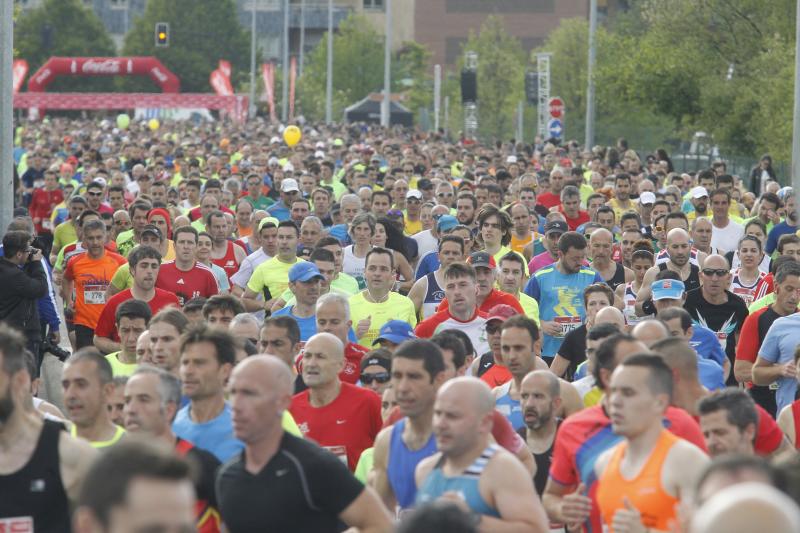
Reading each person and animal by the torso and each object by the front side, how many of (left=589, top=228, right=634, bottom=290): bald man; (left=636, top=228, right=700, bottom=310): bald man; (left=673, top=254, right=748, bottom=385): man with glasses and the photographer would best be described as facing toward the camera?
3

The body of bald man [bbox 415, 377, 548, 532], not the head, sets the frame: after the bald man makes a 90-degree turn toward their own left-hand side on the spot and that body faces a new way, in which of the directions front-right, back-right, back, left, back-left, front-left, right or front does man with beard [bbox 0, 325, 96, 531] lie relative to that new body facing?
back-right

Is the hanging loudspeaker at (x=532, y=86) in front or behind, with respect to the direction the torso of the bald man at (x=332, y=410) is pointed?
behind

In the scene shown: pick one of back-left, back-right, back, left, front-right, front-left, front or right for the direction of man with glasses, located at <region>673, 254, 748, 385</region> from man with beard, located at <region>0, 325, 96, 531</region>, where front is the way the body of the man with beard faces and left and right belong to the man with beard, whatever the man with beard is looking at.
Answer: back

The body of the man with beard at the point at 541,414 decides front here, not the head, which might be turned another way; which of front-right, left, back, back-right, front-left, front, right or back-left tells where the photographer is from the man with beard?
right

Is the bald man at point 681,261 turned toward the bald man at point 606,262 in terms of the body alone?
no

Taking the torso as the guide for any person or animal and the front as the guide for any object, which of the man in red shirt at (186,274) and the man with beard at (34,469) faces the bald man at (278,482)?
the man in red shirt

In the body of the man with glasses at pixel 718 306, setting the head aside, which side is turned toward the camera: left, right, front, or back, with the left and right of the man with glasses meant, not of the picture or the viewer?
front

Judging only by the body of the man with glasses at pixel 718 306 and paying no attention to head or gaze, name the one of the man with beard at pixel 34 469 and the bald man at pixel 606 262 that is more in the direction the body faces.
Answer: the man with beard

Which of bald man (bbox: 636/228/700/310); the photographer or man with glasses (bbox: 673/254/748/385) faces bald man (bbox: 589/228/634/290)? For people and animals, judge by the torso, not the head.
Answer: the photographer

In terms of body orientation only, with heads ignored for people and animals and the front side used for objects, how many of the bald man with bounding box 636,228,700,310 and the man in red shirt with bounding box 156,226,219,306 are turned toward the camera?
2

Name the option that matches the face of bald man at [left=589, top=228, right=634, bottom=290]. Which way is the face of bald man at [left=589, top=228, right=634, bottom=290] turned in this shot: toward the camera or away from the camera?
toward the camera

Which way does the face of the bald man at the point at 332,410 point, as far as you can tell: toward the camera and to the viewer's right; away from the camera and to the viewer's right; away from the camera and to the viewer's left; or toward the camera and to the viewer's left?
toward the camera and to the viewer's left

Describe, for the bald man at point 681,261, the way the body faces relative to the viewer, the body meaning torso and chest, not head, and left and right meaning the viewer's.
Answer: facing the viewer

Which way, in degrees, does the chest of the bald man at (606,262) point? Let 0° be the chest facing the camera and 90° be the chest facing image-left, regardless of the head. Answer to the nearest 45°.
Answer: approximately 0°

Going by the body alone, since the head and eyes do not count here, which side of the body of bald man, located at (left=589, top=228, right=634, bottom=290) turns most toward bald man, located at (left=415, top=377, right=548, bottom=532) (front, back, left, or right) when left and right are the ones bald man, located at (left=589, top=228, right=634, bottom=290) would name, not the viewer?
front
